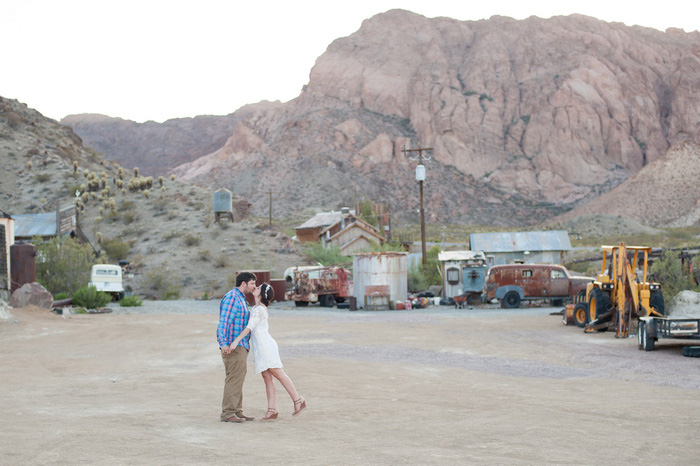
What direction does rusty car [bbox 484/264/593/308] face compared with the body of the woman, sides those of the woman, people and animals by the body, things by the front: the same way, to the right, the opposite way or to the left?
the opposite way

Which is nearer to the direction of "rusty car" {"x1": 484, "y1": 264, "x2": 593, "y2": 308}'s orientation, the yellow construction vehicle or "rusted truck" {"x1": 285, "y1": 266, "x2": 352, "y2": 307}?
the yellow construction vehicle

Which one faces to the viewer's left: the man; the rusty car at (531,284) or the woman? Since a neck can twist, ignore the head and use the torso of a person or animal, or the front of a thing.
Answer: the woman

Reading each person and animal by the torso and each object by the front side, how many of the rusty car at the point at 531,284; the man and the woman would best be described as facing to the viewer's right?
2

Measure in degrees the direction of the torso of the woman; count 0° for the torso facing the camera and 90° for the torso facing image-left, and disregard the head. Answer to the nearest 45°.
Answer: approximately 90°

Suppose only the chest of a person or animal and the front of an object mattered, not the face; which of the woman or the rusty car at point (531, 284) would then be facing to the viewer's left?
the woman

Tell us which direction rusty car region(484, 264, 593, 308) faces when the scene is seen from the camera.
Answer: facing to the right of the viewer

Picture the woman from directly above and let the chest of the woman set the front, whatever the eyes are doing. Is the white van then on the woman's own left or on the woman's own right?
on the woman's own right

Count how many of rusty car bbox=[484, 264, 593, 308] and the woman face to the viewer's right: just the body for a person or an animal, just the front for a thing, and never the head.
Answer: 1

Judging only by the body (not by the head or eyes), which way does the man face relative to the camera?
to the viewer's right

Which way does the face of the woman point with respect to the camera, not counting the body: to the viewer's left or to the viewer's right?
to the viewer's left

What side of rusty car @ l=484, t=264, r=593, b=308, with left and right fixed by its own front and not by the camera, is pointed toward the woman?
right

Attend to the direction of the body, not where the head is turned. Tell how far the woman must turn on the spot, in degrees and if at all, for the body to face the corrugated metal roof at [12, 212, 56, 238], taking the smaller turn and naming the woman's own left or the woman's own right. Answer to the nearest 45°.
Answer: approximately 90° to the woman's own right
